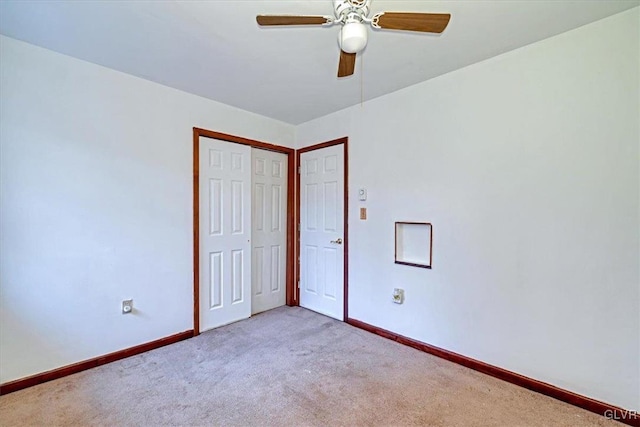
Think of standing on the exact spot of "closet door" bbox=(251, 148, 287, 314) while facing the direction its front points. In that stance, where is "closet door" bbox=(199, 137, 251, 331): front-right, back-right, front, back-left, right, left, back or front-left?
right

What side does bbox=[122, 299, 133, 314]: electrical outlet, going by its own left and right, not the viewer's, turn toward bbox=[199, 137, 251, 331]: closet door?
left

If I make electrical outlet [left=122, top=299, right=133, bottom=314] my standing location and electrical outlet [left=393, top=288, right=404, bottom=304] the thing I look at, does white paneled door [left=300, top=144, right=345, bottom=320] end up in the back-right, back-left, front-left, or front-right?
front-left

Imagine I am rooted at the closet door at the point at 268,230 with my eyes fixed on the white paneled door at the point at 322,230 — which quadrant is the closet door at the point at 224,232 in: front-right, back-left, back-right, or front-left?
back-right

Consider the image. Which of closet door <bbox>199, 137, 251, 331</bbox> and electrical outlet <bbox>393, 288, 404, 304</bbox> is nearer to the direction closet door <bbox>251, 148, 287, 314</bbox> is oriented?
the electrical outlet

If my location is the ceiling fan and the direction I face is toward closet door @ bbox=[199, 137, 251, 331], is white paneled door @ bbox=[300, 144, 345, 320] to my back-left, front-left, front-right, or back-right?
front-right

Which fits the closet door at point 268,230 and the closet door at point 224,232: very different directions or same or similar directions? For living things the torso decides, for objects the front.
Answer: same or similar directions

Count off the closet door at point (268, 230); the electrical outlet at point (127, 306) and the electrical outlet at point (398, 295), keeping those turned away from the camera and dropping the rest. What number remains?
0

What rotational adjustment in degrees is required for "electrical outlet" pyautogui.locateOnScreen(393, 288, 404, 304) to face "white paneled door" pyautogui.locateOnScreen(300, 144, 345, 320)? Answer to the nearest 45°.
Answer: approximately 90° to its right

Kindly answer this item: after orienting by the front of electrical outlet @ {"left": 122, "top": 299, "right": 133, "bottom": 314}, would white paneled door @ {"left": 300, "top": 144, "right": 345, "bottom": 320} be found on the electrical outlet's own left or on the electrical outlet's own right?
on the electrical outlet's own left

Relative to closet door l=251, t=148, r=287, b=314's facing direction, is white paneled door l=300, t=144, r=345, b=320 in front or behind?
in front

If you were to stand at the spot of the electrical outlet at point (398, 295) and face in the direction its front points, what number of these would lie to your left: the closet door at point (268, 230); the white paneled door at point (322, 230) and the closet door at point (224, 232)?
0

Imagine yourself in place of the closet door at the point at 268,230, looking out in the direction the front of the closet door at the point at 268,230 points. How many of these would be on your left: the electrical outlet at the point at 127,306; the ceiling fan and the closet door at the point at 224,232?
0

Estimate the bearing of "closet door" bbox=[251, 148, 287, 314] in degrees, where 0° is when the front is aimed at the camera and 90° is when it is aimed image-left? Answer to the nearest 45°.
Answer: approximately 315°

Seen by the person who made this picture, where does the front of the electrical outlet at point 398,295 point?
facing the viewer and to the left of the viewer

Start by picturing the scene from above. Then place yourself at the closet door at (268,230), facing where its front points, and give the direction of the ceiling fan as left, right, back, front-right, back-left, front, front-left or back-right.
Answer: front-right

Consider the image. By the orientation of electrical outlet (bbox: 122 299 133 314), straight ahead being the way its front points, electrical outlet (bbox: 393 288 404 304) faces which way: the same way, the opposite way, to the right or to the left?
to the right

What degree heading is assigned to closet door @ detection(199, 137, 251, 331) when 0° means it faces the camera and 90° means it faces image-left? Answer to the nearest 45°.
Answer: approximately 315°

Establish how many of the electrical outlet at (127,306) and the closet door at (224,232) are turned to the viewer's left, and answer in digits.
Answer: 0
